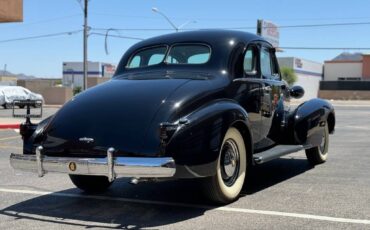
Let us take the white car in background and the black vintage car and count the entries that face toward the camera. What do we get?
0

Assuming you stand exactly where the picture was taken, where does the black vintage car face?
facing away from the viewer and to the right of the viewer

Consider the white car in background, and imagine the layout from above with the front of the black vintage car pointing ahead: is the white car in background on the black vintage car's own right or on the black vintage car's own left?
on the black vintage car's own left
